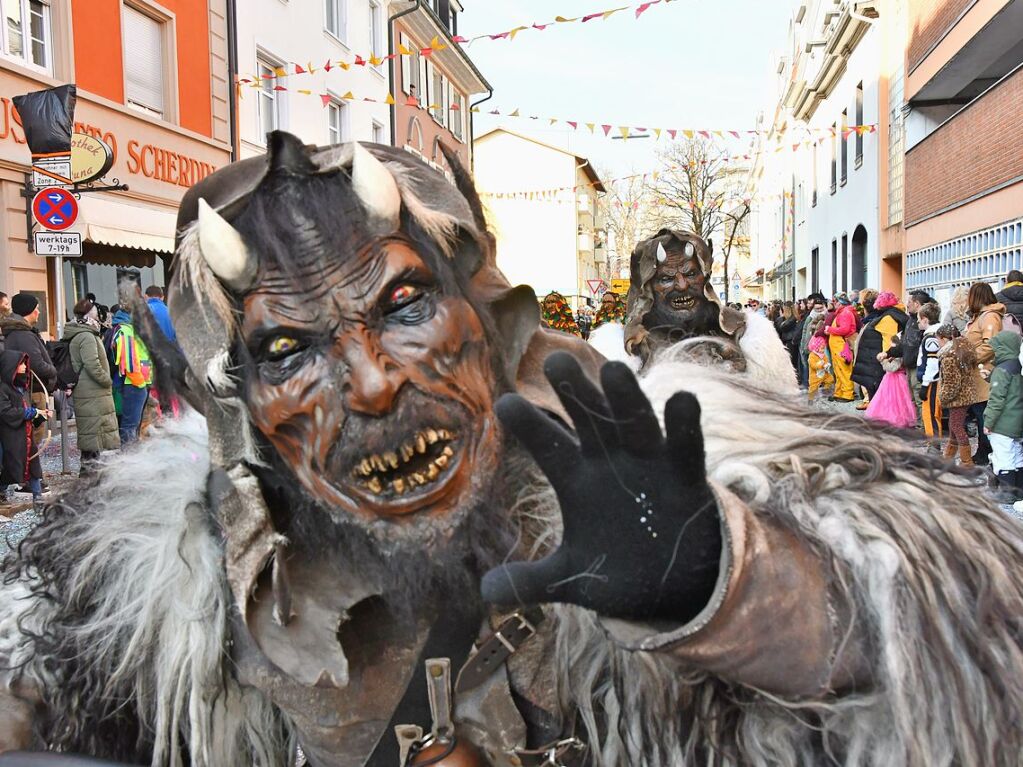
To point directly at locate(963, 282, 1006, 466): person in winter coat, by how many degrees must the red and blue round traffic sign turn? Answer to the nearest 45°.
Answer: approximately 45° to its left

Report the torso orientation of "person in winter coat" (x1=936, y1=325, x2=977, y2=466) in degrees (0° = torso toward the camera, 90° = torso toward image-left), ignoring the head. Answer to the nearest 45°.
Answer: approximately 90°

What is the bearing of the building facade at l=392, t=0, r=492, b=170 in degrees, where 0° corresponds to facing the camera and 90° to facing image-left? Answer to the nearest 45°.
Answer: approximately 315°

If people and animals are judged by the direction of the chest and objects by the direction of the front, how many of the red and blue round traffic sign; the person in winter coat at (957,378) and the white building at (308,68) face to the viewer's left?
1

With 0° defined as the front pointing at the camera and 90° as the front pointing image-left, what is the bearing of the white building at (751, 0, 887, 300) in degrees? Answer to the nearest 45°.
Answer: approximately 90°

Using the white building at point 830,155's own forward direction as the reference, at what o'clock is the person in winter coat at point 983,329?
The person in winter coat is roughly at 9 o'clock from the white building.

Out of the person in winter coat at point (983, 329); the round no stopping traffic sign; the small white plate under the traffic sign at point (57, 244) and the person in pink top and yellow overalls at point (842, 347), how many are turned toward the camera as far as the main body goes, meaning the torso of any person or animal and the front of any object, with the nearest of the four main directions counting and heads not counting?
2

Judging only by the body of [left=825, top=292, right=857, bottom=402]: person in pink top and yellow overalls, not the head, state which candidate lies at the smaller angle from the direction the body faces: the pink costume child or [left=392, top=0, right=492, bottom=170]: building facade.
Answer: the building facade

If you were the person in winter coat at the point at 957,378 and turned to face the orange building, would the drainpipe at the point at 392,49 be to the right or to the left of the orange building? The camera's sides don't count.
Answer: right

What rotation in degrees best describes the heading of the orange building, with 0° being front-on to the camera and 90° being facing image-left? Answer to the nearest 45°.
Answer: approximately 315°

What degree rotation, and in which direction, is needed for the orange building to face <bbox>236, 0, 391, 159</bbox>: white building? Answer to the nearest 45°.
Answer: approximately 90° to its left

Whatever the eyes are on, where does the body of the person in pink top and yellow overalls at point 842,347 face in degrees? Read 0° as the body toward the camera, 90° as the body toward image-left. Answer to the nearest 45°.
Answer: approximately 90°
